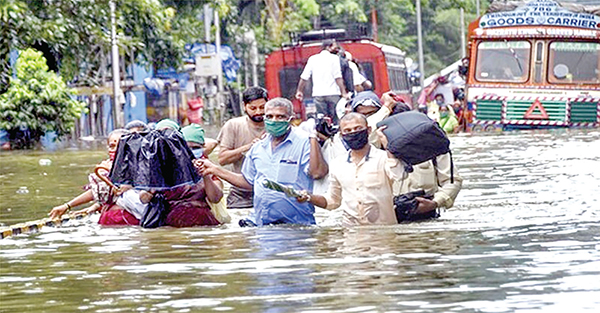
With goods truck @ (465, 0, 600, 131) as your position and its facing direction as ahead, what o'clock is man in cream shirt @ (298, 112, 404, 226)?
The man in cream shirt is roughly at 12 o'clock from the goods truck.

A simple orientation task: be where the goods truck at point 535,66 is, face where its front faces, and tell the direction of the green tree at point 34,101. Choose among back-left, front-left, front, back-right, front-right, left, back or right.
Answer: right

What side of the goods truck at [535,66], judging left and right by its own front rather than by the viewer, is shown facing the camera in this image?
front

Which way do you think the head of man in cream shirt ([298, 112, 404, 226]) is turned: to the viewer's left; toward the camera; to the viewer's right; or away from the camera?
toward the camera

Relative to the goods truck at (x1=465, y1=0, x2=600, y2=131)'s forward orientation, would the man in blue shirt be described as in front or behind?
in front

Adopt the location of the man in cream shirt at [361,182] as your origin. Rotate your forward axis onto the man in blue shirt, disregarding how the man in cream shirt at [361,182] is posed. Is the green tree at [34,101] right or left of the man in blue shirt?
right

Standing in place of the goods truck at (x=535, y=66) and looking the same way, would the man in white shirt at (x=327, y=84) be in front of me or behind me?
in front

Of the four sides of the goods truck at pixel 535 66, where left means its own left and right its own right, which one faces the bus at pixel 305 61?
right

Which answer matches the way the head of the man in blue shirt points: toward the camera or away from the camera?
toward the camera
